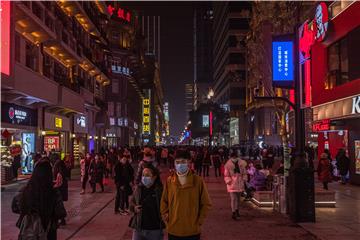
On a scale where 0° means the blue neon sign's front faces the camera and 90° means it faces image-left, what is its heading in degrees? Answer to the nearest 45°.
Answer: approximately 0°

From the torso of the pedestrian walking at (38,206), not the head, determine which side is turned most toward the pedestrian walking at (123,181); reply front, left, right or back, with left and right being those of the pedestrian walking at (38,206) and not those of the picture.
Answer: front

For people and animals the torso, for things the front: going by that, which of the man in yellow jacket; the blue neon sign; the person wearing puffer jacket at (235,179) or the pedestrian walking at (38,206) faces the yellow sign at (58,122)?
the pedestrian walking
